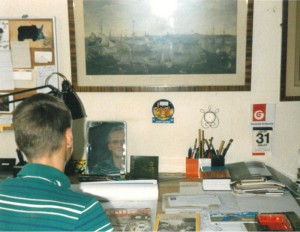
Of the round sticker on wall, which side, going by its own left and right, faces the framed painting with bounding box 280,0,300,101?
left

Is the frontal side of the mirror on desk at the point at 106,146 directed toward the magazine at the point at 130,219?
yes

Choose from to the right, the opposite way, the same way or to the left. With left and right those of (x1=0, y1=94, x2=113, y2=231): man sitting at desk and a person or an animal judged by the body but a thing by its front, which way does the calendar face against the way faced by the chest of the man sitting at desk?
the opposite way

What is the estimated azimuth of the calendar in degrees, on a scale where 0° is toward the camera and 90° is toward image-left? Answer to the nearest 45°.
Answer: approximately 0°

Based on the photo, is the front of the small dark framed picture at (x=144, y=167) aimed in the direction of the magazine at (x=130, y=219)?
yes

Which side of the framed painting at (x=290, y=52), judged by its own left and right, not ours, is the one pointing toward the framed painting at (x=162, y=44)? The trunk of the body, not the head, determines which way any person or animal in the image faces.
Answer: right

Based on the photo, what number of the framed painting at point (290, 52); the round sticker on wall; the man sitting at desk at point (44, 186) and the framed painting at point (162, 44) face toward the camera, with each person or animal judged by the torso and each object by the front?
3
